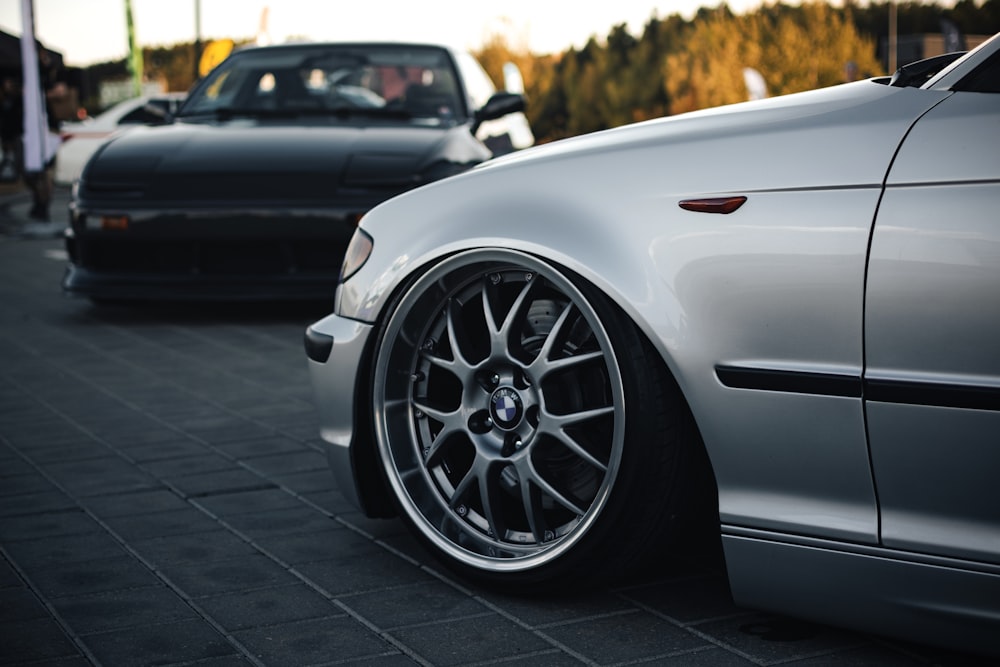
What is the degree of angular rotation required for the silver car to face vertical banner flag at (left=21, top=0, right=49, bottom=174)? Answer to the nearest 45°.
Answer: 0° — it already faces it

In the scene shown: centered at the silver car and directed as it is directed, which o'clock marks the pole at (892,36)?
The pole is roughly at 2 o'clock from the silver car.

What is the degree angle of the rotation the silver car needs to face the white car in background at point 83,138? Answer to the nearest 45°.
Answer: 0° — it already faces it

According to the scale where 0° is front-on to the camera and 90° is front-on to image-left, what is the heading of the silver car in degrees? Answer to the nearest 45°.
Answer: approximately 135°
